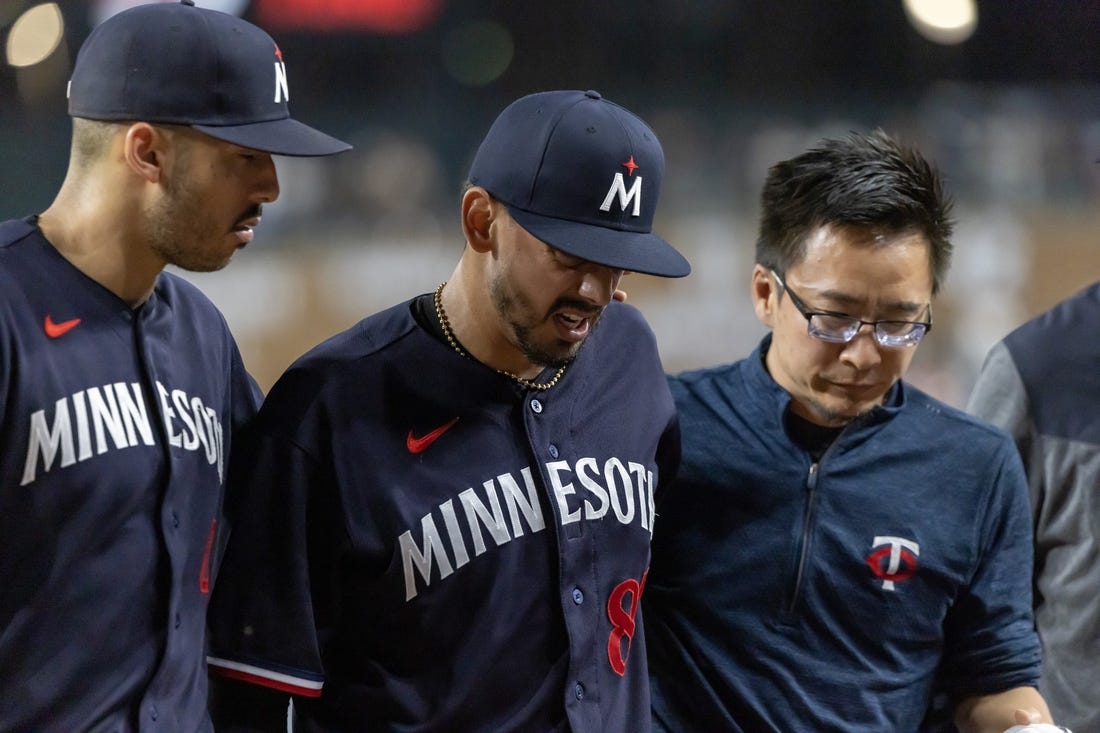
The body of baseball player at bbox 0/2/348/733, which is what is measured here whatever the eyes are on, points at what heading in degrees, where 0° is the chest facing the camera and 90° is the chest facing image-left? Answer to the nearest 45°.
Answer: approximately 315°

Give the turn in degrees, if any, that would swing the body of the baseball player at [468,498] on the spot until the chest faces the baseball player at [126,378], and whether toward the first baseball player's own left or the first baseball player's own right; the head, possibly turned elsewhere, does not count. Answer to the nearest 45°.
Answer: approximately 135° to the first baseball player's own right

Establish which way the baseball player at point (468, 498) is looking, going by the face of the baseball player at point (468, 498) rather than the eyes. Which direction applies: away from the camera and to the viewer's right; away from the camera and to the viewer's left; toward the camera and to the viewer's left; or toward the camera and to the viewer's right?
toward the camera and to the viewer's right

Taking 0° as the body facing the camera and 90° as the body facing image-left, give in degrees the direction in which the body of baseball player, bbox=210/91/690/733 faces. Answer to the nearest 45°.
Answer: approximately 315°

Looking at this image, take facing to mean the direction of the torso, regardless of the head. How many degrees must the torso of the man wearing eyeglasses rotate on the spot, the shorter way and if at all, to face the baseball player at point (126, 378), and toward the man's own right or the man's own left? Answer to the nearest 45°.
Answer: approximately 45° to the man's own right

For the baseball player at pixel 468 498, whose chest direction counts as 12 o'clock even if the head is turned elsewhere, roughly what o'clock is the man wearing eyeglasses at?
The man wearing eyeglasses is roughly at 10 o'clock from the baseball player.

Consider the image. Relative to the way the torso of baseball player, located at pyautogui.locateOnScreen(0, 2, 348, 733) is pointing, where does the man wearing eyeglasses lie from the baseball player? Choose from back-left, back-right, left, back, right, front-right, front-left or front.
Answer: front-left

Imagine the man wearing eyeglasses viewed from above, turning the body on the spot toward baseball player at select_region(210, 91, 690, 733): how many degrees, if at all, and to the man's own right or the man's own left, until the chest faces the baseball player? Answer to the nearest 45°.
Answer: approximately 45° to the man's own right

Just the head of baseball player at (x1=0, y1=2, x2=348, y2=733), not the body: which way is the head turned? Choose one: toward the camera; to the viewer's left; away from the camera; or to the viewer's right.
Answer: to the viewer's right
